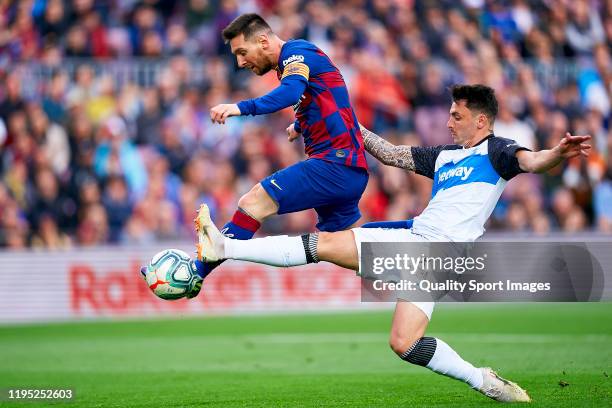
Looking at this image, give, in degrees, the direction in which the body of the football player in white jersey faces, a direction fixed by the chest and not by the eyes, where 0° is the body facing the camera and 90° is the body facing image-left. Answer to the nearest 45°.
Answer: approximately 45°

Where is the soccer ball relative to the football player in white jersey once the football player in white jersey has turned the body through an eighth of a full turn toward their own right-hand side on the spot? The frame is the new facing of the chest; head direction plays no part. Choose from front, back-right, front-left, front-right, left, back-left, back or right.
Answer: front

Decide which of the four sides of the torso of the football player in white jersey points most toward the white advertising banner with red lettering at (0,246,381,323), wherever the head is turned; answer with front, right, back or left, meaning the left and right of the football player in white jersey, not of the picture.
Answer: right
